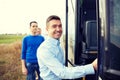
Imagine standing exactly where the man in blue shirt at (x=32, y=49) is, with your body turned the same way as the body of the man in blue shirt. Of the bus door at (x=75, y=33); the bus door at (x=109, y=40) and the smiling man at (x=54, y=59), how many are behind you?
0

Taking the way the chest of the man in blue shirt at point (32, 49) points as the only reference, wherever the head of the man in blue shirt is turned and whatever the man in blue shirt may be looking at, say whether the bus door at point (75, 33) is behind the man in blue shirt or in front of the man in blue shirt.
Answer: in front

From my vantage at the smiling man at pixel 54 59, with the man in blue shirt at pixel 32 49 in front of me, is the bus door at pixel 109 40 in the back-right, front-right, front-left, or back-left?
back-right

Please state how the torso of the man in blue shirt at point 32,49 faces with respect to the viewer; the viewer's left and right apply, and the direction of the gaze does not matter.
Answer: facing the viewer

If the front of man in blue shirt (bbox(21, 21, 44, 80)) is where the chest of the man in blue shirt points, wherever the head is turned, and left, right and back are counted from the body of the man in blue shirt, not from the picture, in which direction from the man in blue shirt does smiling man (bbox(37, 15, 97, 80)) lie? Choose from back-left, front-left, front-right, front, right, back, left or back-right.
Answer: front

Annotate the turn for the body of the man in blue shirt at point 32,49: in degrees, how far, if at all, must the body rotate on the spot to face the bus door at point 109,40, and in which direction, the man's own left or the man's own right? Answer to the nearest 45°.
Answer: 0° — they already face it
